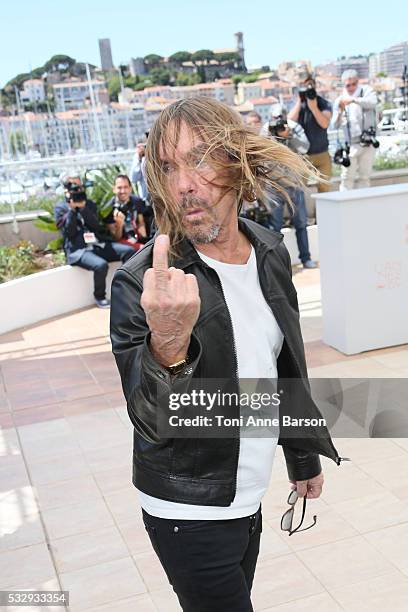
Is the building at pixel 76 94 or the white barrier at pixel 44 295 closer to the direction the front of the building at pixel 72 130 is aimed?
the white barrier

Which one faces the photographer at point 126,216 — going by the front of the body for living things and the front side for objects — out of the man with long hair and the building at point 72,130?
the building

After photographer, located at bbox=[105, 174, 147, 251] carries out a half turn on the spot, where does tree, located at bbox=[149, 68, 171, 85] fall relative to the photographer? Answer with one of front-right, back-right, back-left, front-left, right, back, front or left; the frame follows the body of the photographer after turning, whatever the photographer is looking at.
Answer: front

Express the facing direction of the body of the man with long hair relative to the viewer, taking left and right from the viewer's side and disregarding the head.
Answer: facing the viewer and to the right of the viewer

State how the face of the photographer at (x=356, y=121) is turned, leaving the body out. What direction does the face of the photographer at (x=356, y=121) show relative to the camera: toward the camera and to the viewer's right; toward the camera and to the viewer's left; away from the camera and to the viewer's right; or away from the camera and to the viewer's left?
toward the camera and to the viewer's left

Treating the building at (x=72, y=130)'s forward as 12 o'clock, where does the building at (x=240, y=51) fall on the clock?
the building at (x=240, y=51) is roughly at 7 o'clock from the building at (x=72, y=130).

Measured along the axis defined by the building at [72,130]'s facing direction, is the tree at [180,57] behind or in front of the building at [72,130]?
behind

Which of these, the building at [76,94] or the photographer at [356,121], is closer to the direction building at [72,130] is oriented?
the photographer

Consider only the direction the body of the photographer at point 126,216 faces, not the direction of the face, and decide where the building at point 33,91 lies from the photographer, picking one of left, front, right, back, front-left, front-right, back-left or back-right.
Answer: back

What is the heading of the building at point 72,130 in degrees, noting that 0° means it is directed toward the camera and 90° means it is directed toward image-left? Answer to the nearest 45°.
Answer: approximately 0°

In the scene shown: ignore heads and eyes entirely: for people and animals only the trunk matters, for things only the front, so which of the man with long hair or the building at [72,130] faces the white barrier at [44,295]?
the building

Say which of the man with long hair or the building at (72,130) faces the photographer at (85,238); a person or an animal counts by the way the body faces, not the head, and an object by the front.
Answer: the building

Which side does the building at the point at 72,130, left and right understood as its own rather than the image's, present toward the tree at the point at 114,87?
back

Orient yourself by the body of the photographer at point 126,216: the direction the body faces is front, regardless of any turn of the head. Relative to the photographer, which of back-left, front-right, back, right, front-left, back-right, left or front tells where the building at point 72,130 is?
back
